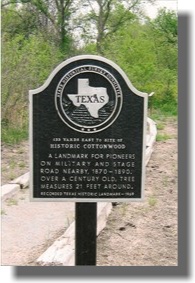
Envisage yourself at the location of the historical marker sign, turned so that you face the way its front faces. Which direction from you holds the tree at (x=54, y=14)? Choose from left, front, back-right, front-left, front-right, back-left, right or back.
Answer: back

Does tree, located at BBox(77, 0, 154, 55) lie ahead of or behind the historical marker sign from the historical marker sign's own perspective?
behind

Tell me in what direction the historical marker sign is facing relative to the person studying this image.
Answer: facing the viewer
